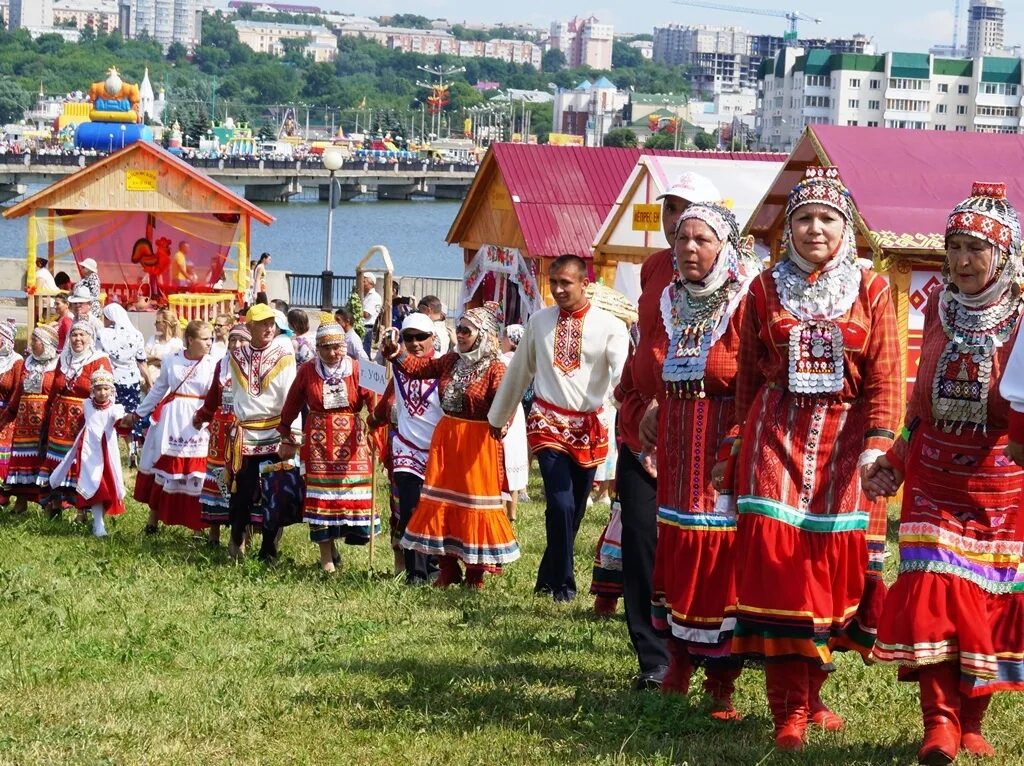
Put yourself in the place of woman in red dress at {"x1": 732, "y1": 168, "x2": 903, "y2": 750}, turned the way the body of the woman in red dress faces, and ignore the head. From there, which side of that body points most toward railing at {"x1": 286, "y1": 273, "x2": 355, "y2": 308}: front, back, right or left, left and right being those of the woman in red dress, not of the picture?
back

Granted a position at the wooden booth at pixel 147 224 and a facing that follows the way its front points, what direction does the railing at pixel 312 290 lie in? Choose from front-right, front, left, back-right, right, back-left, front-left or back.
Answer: back-left

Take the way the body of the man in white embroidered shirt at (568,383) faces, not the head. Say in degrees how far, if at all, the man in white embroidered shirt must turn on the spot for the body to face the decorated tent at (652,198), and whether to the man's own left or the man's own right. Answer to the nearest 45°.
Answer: approximately 180°

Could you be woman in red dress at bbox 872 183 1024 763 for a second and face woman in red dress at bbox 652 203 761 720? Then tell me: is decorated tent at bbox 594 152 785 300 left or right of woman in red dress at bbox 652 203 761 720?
right

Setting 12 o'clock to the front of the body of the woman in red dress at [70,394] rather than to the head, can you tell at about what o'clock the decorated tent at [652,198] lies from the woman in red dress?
The decorated tent is roughly at 8 o'clock from the woman in red dress.

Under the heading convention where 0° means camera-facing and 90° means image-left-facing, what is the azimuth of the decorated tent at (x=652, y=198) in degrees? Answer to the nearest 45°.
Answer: approximately 45°

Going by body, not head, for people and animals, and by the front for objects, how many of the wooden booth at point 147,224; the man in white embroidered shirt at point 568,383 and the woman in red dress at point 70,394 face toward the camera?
3

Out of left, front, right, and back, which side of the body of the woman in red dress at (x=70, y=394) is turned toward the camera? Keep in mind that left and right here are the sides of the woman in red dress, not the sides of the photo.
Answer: front

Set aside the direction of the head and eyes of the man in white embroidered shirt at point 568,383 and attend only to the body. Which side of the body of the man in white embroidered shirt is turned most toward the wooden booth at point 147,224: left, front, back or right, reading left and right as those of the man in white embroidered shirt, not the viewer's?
back

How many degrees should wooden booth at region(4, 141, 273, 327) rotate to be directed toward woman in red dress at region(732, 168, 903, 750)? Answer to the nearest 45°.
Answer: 0° — it already faces them

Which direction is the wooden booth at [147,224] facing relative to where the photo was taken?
toward the camera

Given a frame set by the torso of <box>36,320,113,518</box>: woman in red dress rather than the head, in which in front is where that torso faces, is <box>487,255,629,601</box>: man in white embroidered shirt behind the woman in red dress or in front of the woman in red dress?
in front

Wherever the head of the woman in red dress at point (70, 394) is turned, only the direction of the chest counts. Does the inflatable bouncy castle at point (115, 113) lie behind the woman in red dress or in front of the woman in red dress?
behind

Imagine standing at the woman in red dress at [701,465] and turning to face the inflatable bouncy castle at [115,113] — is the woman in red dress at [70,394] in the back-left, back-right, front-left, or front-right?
front-left

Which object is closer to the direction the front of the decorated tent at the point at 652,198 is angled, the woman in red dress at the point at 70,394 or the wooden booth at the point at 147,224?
the woman in red dress
